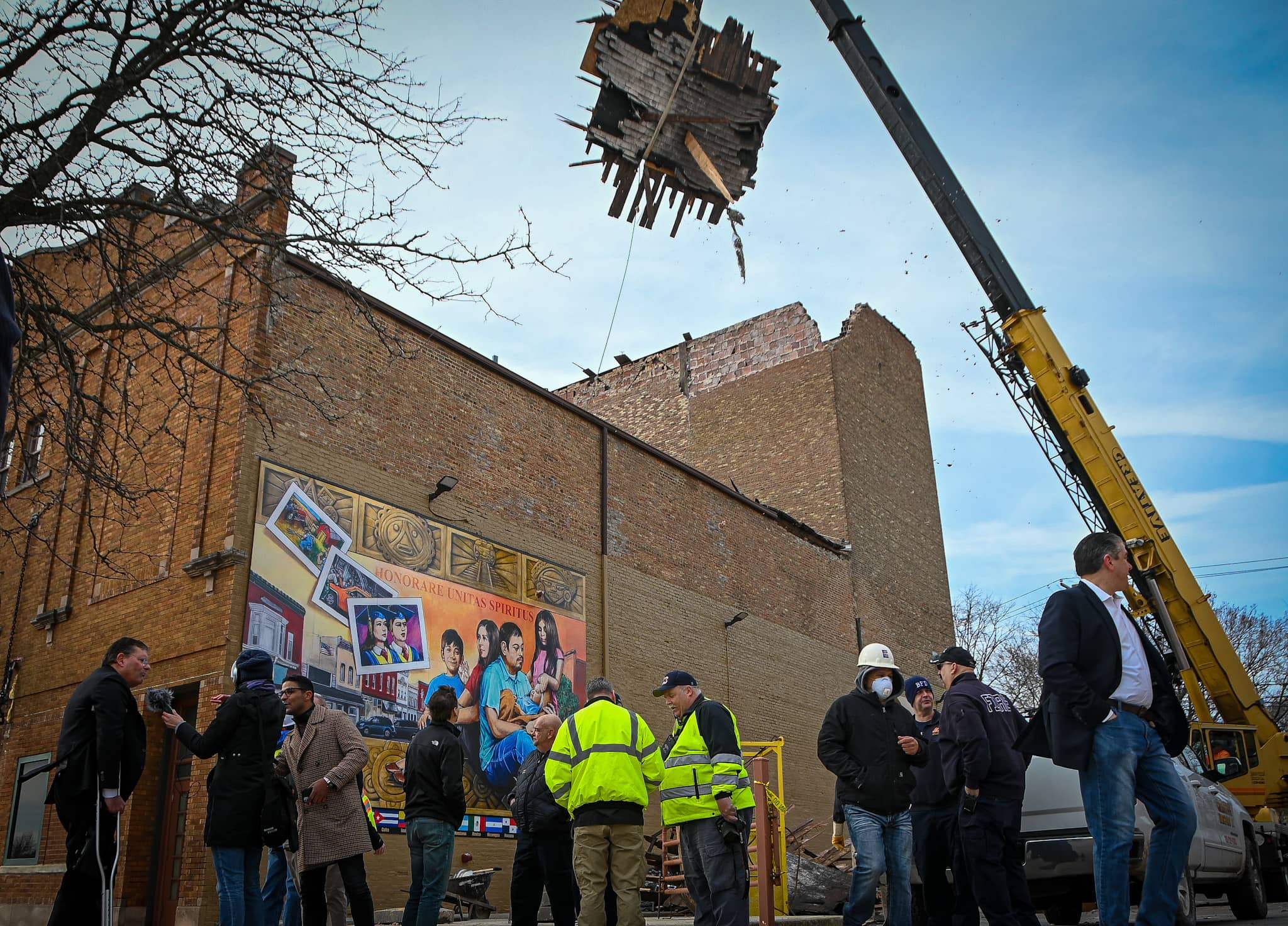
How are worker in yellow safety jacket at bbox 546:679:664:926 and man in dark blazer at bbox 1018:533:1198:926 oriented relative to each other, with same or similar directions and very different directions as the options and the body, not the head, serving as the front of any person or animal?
very different directions

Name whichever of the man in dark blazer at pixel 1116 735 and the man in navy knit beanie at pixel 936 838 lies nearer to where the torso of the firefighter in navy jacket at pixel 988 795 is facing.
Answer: the man in navy knit beanie

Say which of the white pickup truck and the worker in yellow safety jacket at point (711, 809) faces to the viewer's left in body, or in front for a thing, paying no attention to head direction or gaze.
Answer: the worker in yellow safety jacket

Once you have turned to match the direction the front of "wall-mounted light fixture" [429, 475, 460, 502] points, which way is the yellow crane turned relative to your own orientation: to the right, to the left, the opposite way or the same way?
the opposite way

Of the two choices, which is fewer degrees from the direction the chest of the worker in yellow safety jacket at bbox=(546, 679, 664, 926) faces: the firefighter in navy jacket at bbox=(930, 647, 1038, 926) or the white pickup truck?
the white pickup truck

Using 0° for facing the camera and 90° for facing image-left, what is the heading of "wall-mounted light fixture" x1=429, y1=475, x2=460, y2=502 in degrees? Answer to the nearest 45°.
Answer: approximately 315°

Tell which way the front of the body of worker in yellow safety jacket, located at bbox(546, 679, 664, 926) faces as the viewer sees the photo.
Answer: away from the camera

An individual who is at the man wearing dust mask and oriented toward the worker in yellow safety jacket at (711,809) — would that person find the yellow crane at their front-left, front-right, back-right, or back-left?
back-right

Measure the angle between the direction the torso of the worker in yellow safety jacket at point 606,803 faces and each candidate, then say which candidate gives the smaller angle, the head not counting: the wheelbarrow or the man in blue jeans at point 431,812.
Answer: the wheelbarrow
